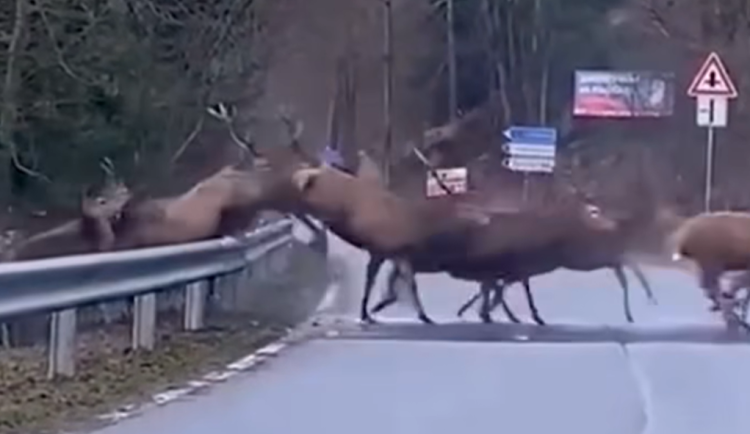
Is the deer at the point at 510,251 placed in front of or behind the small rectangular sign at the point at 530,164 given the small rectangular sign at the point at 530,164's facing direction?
in front

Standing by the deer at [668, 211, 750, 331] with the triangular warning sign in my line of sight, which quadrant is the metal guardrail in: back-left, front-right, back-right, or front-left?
back-left

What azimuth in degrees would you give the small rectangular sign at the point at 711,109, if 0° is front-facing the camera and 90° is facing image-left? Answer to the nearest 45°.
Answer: approximately 0°

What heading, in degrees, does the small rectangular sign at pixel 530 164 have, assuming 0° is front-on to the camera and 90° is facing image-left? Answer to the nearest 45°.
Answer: approximately 0°

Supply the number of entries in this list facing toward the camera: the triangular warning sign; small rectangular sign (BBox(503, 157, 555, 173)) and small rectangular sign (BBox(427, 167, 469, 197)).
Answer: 3

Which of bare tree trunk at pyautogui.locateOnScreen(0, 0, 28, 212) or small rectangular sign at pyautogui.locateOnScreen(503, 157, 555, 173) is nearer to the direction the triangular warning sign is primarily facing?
the bare tree trunk
